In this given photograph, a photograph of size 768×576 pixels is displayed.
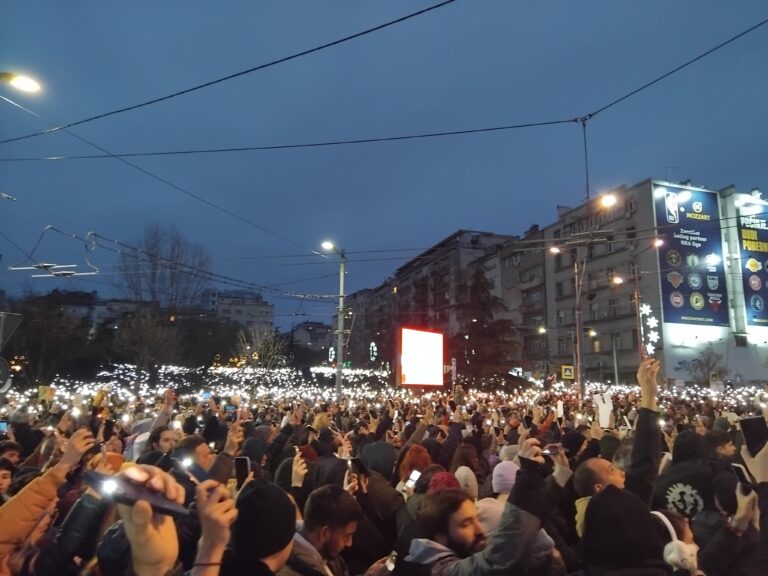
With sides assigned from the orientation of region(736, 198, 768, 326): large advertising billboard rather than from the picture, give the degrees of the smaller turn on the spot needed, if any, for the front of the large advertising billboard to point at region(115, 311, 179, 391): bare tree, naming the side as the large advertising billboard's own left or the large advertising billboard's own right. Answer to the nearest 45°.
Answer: approximately 45° to the large advertising billboard's own right

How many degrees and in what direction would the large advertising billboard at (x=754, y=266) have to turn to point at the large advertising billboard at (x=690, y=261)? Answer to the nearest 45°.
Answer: approximately 45° to its right

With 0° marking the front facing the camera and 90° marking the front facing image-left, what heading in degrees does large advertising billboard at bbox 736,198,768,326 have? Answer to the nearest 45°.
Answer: approximately 0°

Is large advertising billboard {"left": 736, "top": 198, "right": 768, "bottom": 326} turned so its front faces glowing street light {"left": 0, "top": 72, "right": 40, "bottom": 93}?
yes
